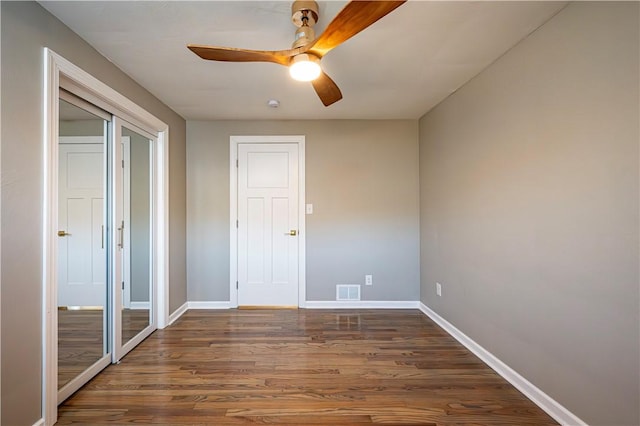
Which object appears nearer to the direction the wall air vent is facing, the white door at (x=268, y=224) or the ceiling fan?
the ceiling fan

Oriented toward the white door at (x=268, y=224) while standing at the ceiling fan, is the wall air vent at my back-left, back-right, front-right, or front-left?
front-right

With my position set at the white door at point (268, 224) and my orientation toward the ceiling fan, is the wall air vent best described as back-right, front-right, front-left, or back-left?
front-left

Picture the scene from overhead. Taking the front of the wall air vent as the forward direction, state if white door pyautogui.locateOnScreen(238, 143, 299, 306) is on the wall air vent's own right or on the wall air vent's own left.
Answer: on the wall air vent's own right

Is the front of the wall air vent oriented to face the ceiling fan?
yes

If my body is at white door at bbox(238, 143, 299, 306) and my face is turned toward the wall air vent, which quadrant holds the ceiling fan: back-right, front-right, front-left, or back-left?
front-right

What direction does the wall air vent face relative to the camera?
toward the camera
